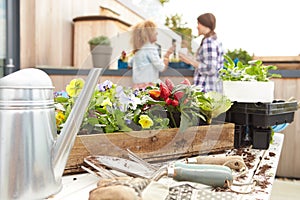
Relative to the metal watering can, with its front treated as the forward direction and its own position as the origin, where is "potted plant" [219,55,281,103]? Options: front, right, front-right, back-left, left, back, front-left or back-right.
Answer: front-left

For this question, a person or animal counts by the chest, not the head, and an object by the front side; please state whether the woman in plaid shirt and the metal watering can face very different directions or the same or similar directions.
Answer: very different directions

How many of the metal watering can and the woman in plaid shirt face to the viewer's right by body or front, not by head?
1

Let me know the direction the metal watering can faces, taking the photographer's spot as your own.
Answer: facing to the right of the viewer

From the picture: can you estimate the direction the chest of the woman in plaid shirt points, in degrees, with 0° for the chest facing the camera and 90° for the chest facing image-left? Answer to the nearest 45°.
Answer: approximately 90°

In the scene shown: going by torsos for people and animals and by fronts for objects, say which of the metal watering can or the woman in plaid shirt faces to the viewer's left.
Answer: the woman in plaid shirt
